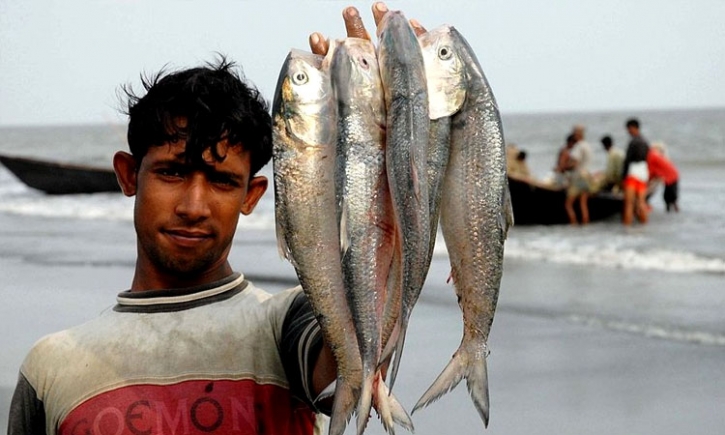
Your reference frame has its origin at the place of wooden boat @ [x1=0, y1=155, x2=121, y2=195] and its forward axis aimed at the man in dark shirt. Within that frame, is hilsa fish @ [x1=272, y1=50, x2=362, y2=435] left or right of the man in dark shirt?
right

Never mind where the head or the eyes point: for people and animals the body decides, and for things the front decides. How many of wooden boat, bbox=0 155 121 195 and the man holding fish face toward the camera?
1

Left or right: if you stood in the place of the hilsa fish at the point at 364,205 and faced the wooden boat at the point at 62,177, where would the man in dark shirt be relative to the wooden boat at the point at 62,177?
right

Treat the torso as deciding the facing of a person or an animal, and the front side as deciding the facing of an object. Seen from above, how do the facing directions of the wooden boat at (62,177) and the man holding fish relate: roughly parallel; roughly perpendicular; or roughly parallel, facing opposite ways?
roughly perpendicular
